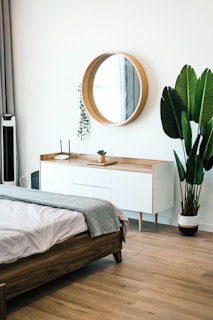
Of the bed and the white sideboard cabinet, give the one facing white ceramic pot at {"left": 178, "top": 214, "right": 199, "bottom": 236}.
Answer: the bed

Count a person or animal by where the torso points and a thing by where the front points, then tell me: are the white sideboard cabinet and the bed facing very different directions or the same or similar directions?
very different directions

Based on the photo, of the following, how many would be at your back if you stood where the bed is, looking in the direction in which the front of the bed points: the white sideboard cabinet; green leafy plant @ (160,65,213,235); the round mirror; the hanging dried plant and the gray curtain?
0

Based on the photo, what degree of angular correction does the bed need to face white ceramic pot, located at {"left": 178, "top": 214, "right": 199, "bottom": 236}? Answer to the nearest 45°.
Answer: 0° — it already faces it

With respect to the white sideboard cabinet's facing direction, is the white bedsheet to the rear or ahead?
ahead

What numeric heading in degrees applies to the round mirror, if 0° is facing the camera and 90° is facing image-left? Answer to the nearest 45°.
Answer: approximately 45°

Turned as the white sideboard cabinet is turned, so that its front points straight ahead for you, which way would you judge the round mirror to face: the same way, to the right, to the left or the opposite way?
the same way

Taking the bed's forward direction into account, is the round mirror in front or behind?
in front

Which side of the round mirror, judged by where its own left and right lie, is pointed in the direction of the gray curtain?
right

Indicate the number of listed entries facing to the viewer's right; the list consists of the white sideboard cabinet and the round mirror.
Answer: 0

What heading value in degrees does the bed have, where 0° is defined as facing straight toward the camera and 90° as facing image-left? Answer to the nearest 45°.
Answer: approximately 225°

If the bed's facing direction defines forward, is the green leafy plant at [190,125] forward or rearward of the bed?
forward

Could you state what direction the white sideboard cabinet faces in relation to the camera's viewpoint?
facing the viewer and to the left of the viewer
